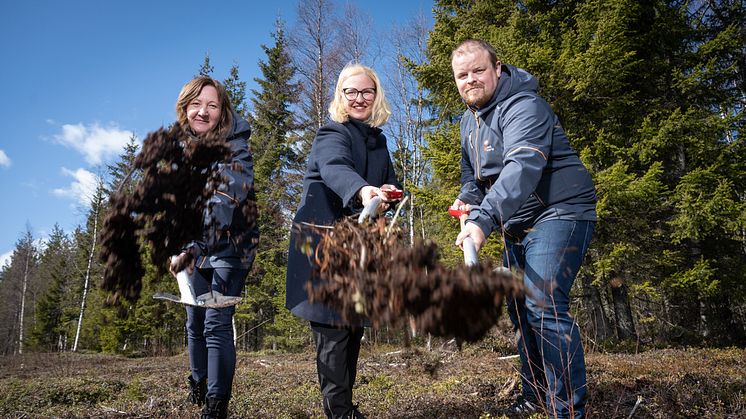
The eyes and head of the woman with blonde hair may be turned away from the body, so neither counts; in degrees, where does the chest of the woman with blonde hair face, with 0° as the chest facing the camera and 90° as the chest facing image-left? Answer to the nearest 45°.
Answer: approximately 315°

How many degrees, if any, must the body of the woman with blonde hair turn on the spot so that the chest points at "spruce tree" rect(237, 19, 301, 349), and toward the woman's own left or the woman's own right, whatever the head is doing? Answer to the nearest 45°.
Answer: approximately 135° to the woman's own left

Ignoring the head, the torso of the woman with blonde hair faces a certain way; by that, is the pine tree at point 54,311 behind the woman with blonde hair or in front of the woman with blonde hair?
behind

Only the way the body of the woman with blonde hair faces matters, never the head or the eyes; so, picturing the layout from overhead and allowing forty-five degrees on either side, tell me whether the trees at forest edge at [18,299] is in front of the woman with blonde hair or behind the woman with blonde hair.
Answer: behind

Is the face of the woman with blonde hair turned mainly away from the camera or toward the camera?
toward the camera

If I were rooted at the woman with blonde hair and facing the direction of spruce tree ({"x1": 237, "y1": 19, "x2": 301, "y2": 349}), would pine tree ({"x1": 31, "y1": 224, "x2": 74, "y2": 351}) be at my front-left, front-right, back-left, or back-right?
front-left
